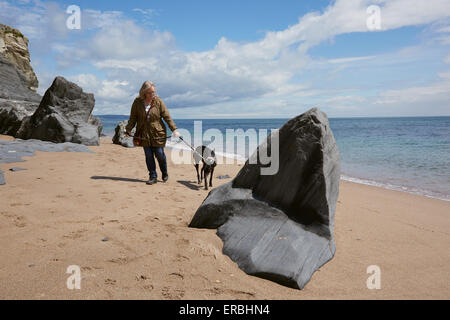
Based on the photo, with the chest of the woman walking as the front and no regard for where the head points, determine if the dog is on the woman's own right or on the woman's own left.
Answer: on the woman's own left

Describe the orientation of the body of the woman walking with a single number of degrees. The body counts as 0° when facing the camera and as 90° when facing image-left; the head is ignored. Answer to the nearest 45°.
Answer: approximately 0°

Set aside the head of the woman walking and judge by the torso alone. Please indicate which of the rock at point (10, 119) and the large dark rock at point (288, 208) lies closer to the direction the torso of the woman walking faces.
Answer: the large dark rock

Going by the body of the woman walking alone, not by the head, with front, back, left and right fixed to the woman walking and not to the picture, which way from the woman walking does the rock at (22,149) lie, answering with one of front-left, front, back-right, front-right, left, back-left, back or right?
back-right

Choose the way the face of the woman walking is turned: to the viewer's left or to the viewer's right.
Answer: to the viewer's right

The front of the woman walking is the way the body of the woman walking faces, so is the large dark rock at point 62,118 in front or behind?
behind

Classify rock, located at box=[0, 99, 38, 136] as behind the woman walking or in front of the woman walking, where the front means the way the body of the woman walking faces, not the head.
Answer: behind
